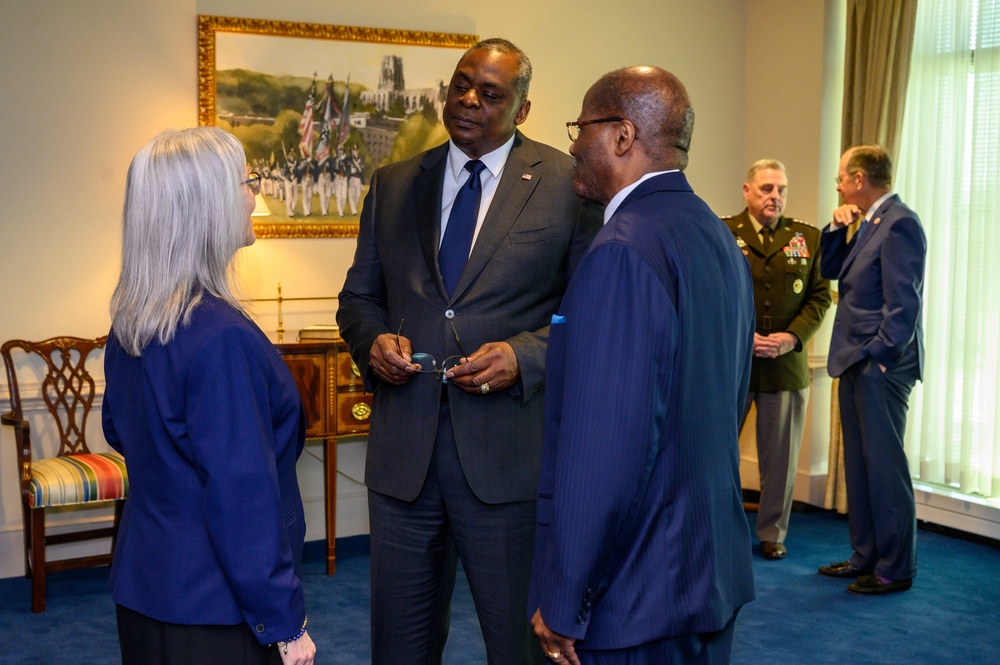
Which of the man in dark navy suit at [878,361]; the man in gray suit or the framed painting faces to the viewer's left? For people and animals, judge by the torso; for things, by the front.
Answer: the man in dark navy suit

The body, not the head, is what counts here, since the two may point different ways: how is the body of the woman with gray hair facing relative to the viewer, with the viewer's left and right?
facing away from the viewer and to the right of the viewer

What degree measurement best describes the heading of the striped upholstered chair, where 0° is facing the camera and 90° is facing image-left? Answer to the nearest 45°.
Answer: approximately 315°

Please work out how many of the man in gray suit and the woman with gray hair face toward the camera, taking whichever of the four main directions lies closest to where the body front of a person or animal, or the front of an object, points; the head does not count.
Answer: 1

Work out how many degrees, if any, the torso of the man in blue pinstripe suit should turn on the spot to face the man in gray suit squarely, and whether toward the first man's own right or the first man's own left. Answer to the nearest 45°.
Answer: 0° — they already face them

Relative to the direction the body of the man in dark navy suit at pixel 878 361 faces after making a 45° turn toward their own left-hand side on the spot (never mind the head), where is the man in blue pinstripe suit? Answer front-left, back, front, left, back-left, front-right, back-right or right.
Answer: front-left

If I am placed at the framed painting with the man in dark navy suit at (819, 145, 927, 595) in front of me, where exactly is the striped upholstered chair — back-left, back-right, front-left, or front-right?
back-right

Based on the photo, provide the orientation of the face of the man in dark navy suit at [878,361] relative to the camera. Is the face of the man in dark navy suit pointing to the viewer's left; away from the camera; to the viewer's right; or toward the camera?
to the viewer's left

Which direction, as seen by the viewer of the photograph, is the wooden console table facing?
facing the viewer and to the right of the viewer

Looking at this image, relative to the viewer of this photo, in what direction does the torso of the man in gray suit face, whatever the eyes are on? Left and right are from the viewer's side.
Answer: facing the viewer

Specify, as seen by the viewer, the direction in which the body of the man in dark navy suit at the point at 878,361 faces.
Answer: to the viewer's left

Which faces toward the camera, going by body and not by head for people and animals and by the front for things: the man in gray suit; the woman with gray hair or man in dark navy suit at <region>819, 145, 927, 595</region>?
the man in gray suit

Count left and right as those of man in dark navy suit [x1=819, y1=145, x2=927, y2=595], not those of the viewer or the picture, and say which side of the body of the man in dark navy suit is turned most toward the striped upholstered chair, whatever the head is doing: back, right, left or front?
front

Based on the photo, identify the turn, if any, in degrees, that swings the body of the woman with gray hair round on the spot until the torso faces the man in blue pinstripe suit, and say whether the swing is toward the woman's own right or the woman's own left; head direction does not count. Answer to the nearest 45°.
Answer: approximately 45° to the woman's own right

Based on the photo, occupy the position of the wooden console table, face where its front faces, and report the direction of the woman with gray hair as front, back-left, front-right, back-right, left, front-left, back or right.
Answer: front-right
